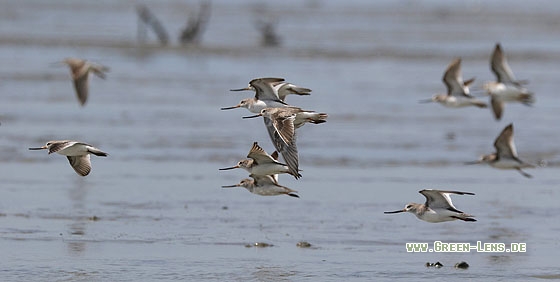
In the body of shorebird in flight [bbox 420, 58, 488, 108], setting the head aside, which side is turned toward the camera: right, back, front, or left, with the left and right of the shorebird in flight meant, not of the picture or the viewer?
left

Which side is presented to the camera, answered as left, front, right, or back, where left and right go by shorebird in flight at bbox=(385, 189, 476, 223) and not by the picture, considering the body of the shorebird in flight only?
left

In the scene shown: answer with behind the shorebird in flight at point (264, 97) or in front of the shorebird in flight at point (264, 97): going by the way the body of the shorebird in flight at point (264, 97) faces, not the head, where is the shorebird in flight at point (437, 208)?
behind

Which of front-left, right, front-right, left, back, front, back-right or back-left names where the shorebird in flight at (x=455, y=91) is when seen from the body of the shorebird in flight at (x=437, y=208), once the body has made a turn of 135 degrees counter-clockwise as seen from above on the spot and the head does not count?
back-left

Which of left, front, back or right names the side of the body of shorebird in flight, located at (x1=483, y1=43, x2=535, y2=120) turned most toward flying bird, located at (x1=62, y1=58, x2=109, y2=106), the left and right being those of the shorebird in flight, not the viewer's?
front

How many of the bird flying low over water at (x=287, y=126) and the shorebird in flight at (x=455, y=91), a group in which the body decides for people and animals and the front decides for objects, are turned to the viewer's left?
2

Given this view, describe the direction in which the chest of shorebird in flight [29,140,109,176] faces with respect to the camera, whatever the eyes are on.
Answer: to the viewer's left

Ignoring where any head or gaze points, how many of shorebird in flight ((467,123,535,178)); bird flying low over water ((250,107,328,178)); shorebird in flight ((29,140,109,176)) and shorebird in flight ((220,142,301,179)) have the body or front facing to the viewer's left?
4

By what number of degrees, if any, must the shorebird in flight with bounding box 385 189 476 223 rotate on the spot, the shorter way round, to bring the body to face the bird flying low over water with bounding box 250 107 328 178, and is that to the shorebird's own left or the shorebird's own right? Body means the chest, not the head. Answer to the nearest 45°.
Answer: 0° — it already faces it

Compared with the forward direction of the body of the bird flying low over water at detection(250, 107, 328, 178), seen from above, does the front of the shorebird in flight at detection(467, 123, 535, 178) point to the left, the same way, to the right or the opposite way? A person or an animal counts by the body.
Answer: the same way

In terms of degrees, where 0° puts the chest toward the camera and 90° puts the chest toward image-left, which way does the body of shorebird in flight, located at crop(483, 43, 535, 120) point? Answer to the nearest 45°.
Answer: approximately 90°

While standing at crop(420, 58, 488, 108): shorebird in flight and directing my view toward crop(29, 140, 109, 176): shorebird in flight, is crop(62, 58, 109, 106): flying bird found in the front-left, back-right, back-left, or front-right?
front-right

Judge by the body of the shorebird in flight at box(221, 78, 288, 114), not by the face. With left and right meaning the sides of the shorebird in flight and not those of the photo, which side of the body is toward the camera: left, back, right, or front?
left

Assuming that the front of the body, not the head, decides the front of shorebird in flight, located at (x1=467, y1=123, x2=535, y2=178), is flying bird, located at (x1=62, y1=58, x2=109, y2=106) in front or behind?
in front

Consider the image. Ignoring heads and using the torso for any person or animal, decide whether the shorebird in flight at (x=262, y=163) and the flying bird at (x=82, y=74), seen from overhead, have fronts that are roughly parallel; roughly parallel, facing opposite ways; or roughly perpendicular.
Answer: roughly parallel

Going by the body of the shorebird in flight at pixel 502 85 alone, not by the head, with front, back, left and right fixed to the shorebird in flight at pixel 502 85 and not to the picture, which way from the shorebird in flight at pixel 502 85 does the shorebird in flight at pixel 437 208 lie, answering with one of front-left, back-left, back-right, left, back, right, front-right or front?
left

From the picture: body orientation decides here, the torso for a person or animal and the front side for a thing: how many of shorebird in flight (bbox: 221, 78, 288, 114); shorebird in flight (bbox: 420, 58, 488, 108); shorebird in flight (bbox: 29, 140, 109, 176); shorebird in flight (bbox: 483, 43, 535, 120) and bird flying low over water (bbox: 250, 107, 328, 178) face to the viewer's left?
5

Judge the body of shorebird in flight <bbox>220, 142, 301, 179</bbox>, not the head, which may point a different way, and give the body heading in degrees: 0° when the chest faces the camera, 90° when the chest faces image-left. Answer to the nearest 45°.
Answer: approximately 90°

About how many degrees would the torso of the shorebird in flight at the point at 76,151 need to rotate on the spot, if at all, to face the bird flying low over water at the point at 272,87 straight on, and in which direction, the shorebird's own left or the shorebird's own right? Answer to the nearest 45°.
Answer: approximately 180°
